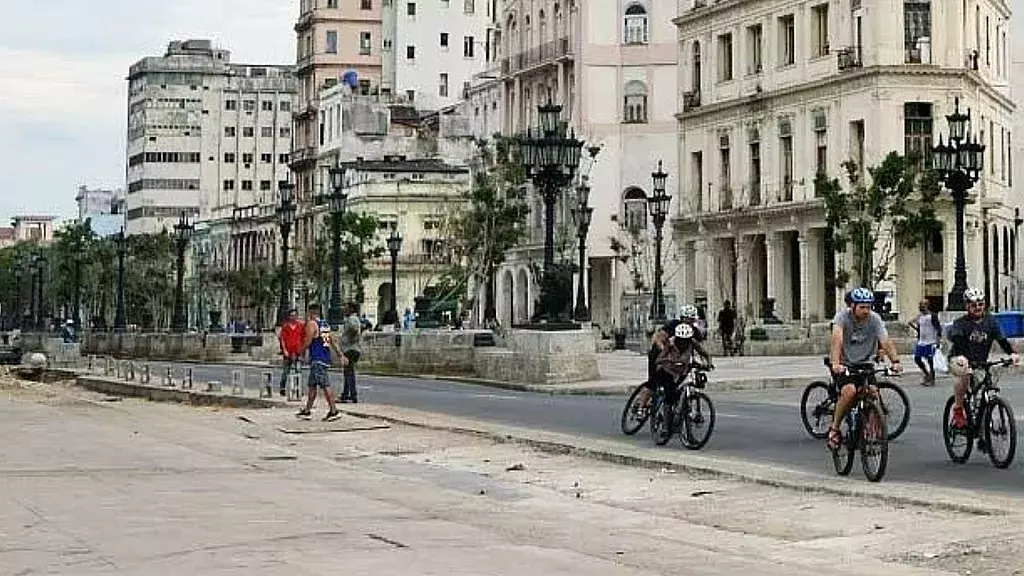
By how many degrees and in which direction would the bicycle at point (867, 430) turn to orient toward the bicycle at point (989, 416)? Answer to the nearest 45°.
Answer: approximately 90° to its left

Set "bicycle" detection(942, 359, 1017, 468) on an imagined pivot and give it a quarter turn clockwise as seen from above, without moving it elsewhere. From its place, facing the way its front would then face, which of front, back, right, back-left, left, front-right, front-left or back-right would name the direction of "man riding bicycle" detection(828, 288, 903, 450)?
front

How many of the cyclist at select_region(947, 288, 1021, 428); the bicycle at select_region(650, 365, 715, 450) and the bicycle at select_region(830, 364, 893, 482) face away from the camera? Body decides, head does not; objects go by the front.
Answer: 0

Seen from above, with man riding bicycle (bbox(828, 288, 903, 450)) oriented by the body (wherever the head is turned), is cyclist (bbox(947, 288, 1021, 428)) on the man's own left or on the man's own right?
on the man's own left

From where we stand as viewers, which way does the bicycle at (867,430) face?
facing the viewer and to the right of the viewer

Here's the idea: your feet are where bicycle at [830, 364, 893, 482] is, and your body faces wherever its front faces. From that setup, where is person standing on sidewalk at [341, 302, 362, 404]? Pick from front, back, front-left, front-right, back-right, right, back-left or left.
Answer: back

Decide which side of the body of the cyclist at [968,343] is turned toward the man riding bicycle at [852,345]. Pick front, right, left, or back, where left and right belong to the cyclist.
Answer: right

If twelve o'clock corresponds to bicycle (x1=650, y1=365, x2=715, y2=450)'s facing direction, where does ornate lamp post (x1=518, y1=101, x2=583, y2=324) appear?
The ornate lamp post is roughly at 7 o'clock from the bicycle.
